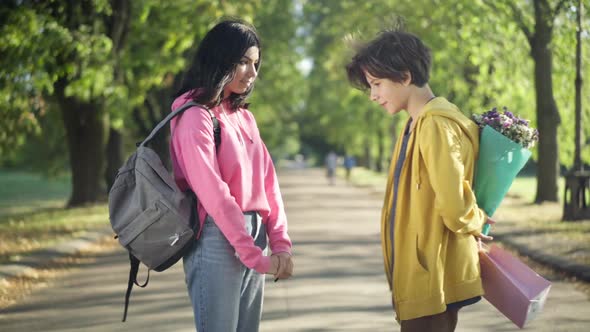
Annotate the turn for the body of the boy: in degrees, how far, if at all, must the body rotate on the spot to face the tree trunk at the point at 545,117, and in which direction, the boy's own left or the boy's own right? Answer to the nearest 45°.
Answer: approximately 90° to the boy's own right

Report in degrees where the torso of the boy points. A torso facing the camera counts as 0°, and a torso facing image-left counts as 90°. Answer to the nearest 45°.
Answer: approximately 90°

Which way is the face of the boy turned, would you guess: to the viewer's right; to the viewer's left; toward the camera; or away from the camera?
to the viewer's left

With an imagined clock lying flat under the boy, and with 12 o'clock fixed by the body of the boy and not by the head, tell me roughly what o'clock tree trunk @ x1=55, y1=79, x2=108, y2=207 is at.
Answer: The tree trunk is roughly at 2 o'clock from the boy.
